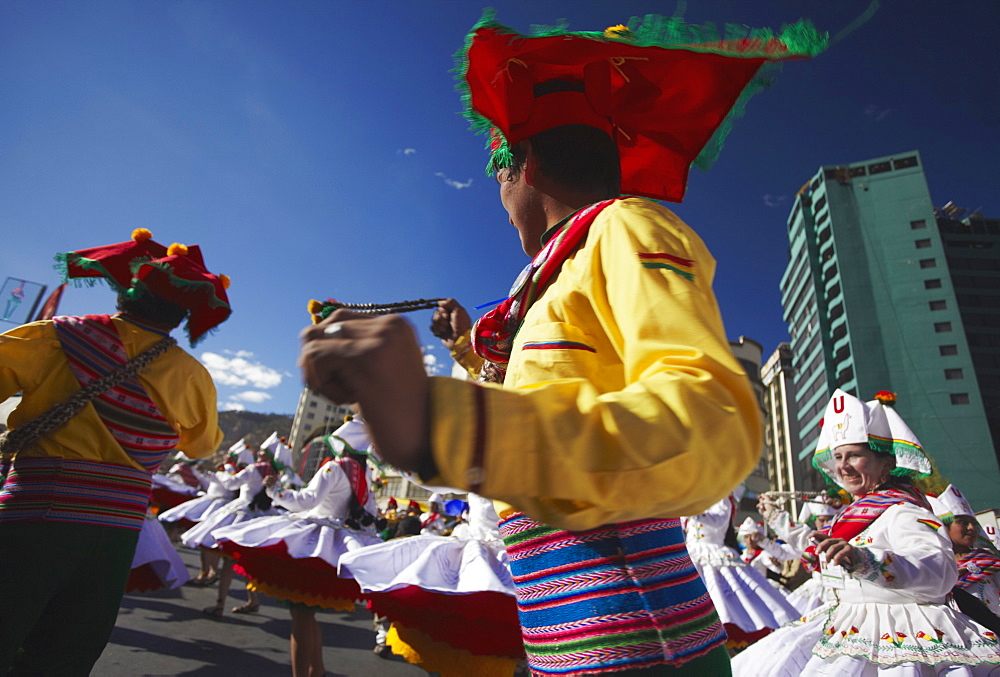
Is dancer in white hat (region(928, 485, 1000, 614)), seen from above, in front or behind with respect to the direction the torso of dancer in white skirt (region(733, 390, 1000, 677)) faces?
behind

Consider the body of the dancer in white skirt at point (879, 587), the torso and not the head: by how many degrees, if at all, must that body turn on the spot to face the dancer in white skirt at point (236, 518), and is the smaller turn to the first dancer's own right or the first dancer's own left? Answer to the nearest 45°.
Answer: approximately 45° to the first dancer's own right

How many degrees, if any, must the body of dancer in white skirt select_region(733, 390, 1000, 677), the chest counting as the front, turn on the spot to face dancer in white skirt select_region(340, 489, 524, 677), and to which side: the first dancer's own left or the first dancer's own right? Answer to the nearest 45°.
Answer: approximately 45° to the first dancer's own right

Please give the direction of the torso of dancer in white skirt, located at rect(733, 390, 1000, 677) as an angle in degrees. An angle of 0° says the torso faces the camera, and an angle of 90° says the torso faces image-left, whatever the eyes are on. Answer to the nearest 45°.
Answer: approximately 45°

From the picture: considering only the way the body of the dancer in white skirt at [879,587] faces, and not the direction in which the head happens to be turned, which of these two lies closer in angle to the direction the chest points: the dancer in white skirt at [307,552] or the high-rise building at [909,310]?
the dancer in white skirt

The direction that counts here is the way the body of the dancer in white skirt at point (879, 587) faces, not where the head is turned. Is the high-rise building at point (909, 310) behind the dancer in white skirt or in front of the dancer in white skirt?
behind
